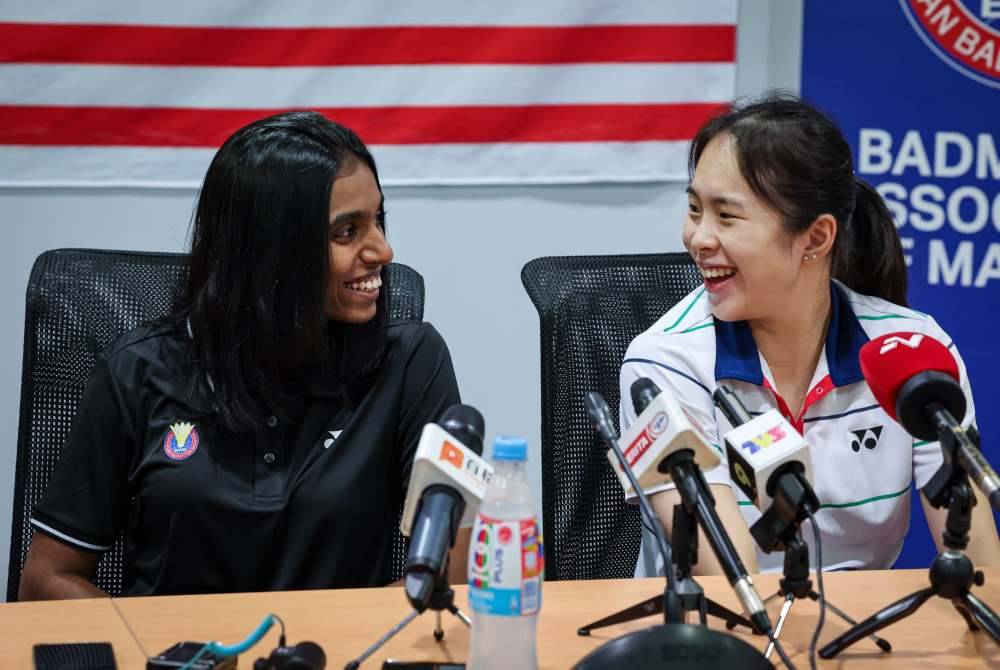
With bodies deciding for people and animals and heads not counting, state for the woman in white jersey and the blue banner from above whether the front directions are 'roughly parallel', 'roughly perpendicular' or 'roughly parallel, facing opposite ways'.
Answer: roughly parallel

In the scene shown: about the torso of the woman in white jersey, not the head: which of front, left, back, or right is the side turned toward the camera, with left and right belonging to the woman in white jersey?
front

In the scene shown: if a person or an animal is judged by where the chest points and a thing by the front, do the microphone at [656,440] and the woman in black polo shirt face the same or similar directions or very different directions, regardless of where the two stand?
very different directions

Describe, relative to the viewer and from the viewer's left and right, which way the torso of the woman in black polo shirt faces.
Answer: facing the viewer

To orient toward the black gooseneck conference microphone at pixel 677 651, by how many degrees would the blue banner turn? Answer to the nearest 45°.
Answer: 0° — it already faces it

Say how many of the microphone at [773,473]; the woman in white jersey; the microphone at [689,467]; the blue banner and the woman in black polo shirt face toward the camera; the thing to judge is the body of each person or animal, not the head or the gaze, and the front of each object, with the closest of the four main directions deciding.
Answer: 3

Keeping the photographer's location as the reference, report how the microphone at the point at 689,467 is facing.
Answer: facing away from the viewer and to the left of the viewer

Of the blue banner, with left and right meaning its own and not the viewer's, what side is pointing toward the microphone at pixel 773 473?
front

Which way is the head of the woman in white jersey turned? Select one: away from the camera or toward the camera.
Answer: toward the camera

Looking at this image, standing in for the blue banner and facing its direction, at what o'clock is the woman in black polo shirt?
The woman in black polo shirt is roughly at 1 o'clock from the blue banner.

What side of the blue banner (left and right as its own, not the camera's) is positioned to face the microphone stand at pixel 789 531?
front
